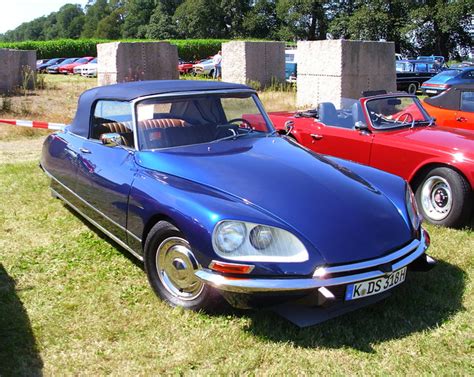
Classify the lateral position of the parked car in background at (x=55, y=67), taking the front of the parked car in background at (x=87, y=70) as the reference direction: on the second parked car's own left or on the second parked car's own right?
on the second parked car's own right

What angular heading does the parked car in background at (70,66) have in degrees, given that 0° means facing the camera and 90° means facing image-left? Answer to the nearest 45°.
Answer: approximately 45°

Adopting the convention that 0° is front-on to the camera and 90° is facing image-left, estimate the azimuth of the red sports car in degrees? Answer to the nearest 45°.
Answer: approximately 315°

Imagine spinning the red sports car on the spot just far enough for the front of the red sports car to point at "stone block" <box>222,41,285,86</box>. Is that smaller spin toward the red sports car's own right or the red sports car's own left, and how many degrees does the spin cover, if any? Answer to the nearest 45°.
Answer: approximately 135° to the red sports car's own left
